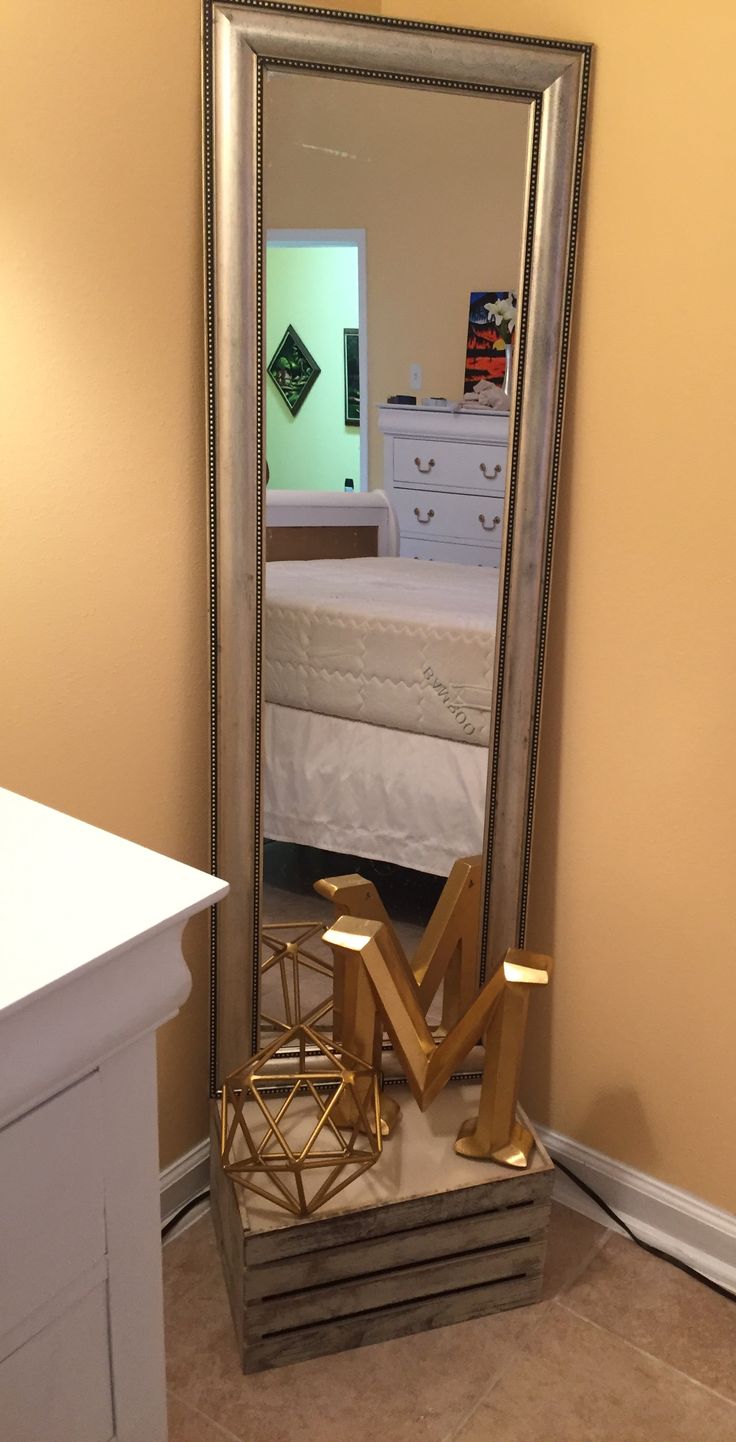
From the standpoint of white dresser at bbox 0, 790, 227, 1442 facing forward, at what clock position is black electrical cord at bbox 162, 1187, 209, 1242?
The black electrical cord is roughly at 8 o'clock from the white dresser.

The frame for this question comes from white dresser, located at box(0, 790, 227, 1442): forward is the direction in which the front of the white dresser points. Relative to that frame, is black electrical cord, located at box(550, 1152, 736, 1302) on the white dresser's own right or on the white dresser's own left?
on the white dresser's own left

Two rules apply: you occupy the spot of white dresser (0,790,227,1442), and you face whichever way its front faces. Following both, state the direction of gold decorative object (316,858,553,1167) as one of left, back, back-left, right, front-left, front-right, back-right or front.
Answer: left

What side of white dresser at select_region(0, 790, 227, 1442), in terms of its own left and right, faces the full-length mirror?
left

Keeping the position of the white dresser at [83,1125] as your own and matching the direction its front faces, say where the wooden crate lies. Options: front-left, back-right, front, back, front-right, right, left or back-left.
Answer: left

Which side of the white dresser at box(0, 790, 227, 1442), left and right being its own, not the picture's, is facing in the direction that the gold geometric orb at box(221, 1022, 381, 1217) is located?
left

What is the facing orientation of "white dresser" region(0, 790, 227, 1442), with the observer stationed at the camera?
facing the viewer and to the right of the viewer

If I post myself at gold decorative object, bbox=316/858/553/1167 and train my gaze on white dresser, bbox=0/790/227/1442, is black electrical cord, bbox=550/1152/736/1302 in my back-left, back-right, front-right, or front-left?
back-left
